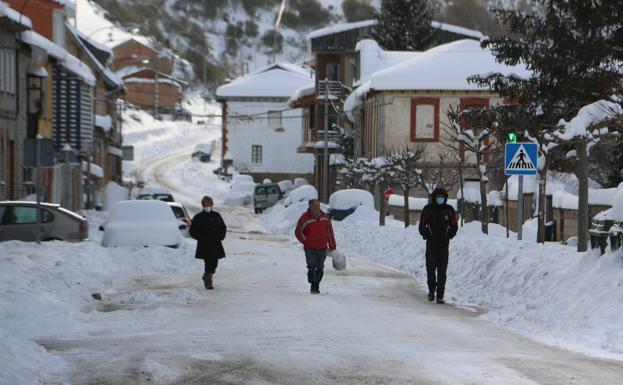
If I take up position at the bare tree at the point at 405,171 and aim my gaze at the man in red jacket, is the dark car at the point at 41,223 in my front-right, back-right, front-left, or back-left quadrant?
front-right

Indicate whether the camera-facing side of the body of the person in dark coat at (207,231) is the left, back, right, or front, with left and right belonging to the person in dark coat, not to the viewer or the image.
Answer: front

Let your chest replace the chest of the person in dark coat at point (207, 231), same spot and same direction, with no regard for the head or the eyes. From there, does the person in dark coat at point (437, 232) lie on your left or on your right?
on your left

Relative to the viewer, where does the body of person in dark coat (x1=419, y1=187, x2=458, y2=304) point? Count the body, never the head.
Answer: toward the camera

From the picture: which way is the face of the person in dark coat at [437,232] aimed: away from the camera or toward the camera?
toward the camera

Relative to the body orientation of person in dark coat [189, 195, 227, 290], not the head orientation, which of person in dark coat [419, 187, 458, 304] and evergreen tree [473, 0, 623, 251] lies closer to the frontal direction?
the person in dark coat

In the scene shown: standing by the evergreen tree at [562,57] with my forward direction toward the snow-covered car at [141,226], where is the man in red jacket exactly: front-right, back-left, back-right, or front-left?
front-left
